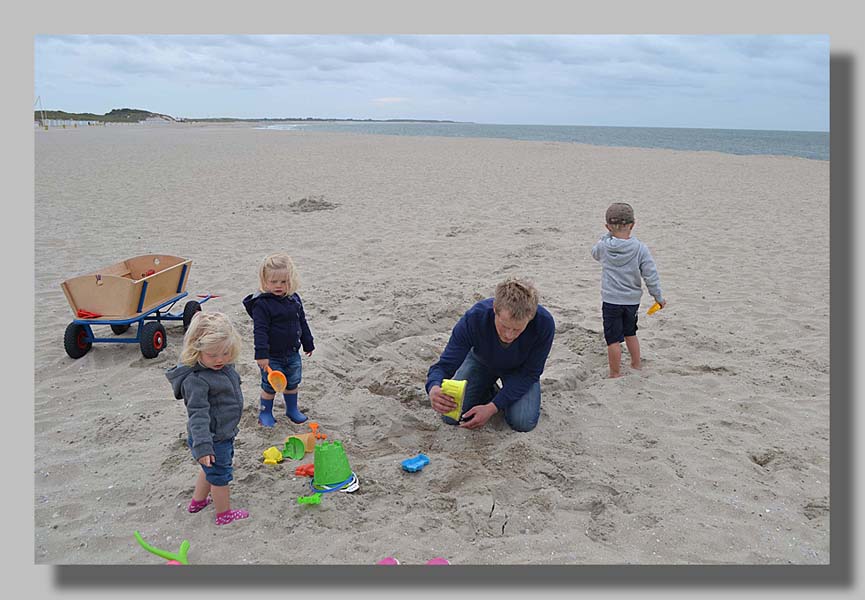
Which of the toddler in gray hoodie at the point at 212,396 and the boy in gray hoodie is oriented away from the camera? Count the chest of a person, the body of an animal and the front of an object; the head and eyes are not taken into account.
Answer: the boy in gray hoodie

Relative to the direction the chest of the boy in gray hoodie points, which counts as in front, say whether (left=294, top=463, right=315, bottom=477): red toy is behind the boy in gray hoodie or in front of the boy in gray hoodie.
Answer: behind

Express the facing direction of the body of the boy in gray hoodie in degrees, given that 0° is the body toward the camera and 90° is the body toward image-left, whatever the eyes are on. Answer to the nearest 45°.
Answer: approximately 180°

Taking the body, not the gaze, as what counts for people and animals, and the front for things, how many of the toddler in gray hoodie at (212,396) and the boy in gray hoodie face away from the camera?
1

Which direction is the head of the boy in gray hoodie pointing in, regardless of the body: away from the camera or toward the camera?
away from the camera
